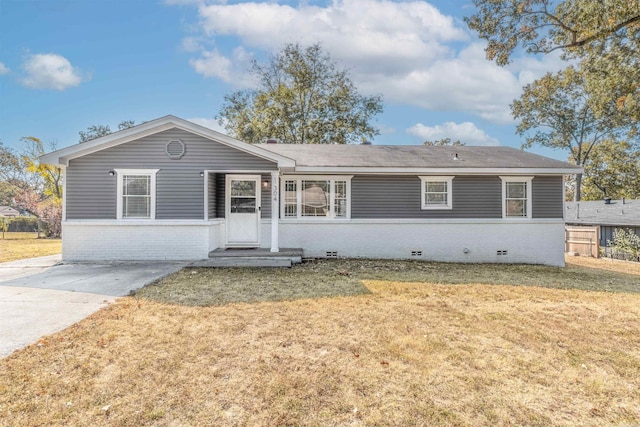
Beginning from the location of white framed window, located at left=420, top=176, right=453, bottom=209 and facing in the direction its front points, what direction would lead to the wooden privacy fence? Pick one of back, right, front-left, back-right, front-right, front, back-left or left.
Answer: back-left

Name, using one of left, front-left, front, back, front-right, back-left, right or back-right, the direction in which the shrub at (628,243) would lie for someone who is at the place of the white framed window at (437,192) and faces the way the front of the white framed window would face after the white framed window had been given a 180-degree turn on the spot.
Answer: front-right

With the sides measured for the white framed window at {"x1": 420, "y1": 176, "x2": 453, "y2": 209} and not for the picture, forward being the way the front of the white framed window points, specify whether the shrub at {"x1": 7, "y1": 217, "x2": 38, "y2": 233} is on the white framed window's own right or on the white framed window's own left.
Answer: on the white framed window's own right

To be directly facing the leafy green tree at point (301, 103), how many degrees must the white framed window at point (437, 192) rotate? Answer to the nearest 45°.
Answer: approximately 135° to its right

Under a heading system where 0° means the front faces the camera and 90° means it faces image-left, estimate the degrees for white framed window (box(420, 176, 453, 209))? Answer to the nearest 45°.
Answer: approximately 0°
